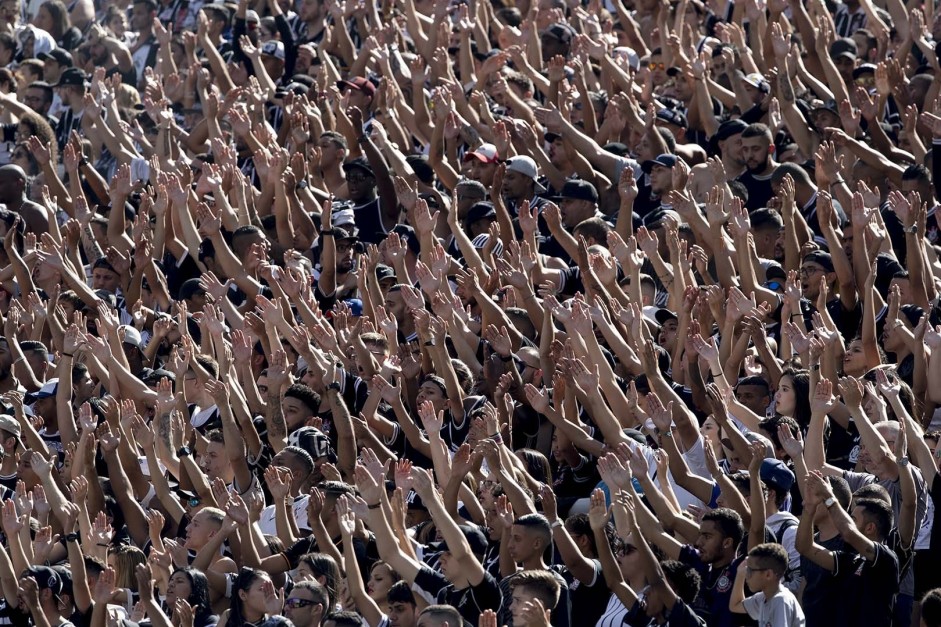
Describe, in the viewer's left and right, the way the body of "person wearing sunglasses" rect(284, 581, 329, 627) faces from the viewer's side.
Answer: facing the viewer and to the left of the viewer

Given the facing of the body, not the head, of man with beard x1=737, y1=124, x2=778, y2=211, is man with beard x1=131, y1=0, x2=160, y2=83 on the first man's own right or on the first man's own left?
on the first man's own right

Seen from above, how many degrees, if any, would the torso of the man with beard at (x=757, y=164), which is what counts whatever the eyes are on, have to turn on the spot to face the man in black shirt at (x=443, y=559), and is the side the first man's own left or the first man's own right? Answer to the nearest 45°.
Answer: approximately 45° to the first man's own left

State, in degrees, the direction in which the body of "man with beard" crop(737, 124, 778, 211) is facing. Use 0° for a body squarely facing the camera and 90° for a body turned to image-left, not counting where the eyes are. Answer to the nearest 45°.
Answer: approximately 45°

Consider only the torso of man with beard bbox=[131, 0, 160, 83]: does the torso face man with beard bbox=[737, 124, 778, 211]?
no

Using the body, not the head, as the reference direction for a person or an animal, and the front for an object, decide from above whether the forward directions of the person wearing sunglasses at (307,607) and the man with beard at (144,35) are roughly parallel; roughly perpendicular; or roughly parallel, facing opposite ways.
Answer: roughly parallel

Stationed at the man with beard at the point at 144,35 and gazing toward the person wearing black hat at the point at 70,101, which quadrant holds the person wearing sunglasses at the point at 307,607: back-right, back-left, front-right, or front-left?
front-left

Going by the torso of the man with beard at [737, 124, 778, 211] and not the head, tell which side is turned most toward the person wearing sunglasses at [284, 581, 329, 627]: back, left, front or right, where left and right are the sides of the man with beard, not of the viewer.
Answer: front

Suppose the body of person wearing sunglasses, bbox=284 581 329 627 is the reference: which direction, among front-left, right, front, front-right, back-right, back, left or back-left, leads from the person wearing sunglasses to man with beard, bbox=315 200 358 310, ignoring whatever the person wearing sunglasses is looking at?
back-right

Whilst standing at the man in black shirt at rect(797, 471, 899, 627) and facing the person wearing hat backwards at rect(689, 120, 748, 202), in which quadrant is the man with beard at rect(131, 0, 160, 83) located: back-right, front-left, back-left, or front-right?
front-left

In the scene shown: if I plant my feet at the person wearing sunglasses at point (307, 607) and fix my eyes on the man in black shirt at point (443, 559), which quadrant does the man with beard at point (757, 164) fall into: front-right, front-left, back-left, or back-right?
front-left

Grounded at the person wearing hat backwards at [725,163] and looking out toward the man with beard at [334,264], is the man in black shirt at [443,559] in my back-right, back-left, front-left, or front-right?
front-left

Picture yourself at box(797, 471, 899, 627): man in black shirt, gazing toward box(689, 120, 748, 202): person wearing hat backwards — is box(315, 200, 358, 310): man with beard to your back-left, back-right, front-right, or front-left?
front-left

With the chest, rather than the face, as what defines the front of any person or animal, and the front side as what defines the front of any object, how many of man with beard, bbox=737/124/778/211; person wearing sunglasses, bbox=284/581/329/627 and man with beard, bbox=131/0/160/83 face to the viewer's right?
0

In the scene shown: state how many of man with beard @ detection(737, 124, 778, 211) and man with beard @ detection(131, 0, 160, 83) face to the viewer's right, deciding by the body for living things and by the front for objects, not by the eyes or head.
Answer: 0
